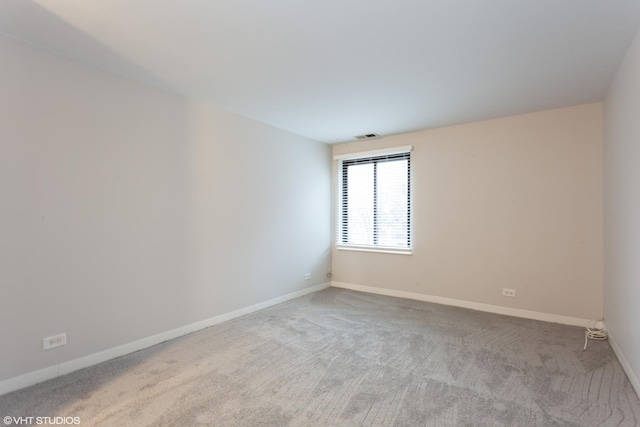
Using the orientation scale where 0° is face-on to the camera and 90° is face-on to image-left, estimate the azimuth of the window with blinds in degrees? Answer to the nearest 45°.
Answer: approximately 45°

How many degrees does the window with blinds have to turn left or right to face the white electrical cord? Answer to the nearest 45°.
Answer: approximately 90° to its left

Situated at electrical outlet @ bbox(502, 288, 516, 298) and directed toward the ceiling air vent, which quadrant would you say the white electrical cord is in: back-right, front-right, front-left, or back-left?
back-left

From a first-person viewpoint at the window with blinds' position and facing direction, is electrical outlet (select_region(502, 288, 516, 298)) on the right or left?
on its left

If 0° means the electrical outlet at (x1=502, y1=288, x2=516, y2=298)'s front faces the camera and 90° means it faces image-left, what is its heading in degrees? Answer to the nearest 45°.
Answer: approximately 0°

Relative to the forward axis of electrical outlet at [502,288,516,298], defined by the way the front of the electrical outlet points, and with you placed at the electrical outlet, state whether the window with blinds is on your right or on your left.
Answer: on your right

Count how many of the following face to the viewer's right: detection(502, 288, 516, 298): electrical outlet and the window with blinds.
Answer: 0

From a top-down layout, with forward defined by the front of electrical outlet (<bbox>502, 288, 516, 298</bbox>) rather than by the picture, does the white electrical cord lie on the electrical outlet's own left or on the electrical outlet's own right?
on the electrical outlet's own left
